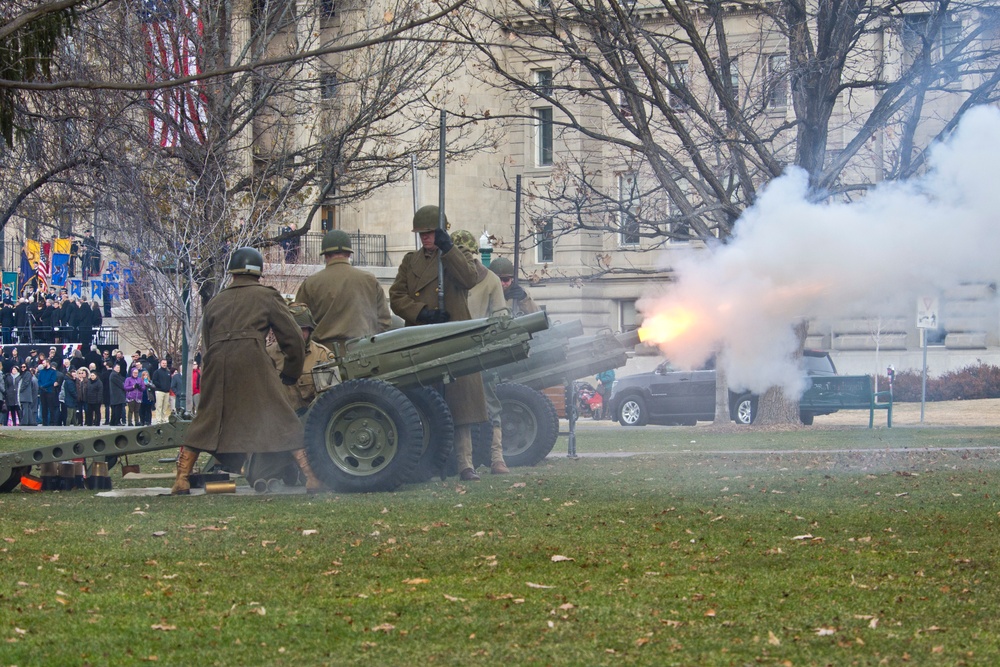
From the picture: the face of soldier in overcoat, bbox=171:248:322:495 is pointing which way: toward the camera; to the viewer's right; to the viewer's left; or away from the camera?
away from the camera

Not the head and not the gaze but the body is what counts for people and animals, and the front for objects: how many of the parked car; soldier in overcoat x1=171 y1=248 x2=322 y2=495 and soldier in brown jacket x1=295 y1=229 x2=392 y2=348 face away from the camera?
2

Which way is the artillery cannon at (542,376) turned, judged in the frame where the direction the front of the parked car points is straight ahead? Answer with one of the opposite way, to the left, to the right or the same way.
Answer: the opposite way

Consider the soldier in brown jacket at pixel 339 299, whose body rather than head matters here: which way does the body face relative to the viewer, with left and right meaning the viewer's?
facing away from the viewer

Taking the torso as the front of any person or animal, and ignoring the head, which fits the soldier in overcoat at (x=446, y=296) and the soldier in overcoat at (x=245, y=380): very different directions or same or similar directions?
very different directions

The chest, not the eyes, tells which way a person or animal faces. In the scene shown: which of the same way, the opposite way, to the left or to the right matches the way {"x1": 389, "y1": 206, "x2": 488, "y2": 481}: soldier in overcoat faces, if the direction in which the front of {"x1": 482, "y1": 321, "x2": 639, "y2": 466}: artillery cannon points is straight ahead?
to the right

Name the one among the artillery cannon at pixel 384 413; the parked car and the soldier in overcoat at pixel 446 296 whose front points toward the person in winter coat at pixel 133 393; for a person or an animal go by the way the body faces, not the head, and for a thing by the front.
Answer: the parked car

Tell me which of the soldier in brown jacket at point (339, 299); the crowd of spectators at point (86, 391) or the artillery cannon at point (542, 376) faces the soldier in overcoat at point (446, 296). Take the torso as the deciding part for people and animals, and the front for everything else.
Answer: the crowd of spectators

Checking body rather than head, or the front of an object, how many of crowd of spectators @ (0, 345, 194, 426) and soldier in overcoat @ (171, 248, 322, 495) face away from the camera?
1

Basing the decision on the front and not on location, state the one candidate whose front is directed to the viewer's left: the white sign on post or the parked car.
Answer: the parked car

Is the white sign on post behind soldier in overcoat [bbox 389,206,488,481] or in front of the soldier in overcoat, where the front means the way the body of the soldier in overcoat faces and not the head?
behind

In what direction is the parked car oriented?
to the viewer's left

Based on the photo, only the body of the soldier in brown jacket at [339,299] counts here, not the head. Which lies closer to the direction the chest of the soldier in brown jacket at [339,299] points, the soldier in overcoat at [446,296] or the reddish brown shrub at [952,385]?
the reddish brown shrub

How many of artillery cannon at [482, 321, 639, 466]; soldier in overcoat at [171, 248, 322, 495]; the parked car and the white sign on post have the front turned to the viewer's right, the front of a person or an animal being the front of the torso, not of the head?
1

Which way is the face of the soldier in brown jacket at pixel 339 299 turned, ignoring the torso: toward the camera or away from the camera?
away from the camera

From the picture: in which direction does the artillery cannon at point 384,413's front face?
to the viewer's right
